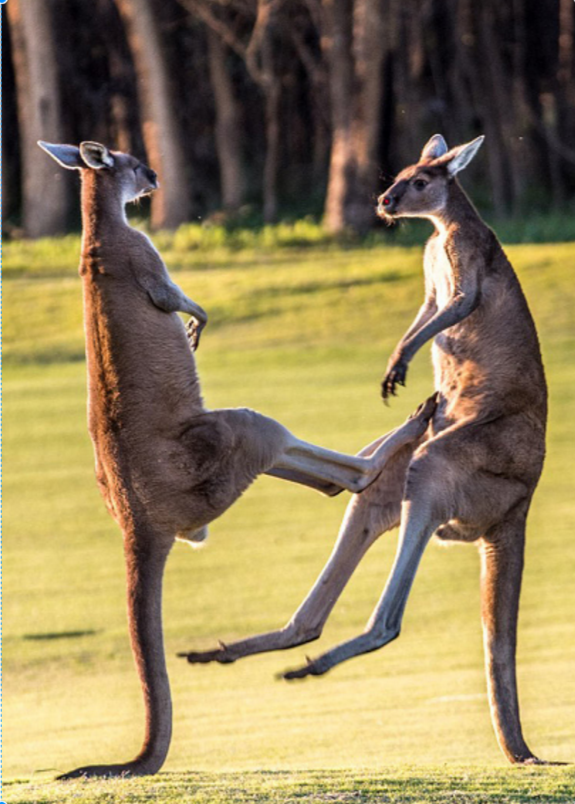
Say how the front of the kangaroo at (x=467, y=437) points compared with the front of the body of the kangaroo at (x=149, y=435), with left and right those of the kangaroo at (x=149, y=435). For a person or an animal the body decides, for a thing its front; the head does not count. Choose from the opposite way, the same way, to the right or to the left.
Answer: the opposite way

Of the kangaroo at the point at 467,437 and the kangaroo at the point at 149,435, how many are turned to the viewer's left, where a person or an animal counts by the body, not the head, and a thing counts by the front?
1

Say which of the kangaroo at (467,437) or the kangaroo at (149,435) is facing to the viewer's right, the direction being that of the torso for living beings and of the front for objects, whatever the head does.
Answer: the kangaroo at (149,435)

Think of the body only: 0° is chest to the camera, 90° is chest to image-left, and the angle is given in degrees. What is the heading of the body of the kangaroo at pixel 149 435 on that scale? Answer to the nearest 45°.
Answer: approximately 270°

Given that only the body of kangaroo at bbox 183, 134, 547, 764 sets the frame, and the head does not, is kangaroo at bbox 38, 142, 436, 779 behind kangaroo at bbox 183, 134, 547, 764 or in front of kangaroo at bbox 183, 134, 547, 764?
in front

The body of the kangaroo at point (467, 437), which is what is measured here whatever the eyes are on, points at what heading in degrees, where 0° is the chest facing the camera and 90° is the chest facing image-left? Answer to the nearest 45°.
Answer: approximately 90°

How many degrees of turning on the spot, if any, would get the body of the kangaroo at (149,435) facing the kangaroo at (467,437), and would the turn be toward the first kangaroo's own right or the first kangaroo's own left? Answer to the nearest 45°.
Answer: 0° — it already faces it
